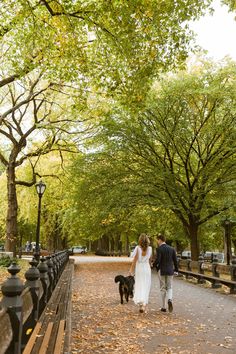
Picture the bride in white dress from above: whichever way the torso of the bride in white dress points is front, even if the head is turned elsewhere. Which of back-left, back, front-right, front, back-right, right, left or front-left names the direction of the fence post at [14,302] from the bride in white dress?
back

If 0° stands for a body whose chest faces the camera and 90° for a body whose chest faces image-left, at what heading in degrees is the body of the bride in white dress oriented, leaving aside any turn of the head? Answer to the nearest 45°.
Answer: approximately 180°

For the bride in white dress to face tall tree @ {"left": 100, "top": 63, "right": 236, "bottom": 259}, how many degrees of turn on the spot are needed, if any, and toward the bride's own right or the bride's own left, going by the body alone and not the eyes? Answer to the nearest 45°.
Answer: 0° — they already face it

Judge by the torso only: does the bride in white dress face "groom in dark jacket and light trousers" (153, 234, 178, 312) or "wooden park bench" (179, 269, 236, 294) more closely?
the wooden park bench

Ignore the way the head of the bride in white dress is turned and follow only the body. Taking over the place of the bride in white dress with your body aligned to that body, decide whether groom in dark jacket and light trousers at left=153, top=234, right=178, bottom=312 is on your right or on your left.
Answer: on your right

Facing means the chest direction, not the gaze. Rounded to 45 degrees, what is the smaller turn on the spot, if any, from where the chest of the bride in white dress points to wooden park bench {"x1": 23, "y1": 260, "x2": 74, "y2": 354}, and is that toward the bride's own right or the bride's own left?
approximately 180°

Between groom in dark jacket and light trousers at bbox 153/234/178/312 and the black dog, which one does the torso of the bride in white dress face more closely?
the black dog
